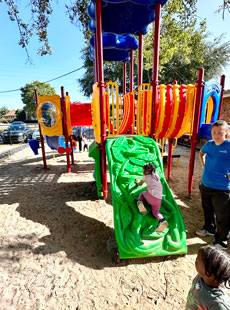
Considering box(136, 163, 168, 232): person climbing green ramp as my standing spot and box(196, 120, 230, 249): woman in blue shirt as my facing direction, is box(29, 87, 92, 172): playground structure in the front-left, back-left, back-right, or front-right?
back-left

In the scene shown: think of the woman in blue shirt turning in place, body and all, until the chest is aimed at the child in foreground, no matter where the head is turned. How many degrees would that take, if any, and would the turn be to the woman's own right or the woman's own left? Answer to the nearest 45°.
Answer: approximately 45° to the woman's own left

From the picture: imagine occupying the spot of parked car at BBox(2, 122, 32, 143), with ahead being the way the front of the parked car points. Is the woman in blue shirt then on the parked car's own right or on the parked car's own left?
on the parked car's own left

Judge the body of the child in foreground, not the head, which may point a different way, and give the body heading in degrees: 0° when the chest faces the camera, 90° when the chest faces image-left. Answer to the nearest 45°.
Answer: approximately 90°

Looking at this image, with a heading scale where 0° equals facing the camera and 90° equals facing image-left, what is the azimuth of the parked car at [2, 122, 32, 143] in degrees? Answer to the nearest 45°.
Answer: approximately 45°

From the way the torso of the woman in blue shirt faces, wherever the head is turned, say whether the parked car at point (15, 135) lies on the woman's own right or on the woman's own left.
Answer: on the woman's own right

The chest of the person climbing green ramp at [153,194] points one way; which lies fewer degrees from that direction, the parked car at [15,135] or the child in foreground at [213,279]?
the parked car

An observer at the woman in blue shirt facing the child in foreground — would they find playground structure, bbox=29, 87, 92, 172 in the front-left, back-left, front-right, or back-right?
back-right
